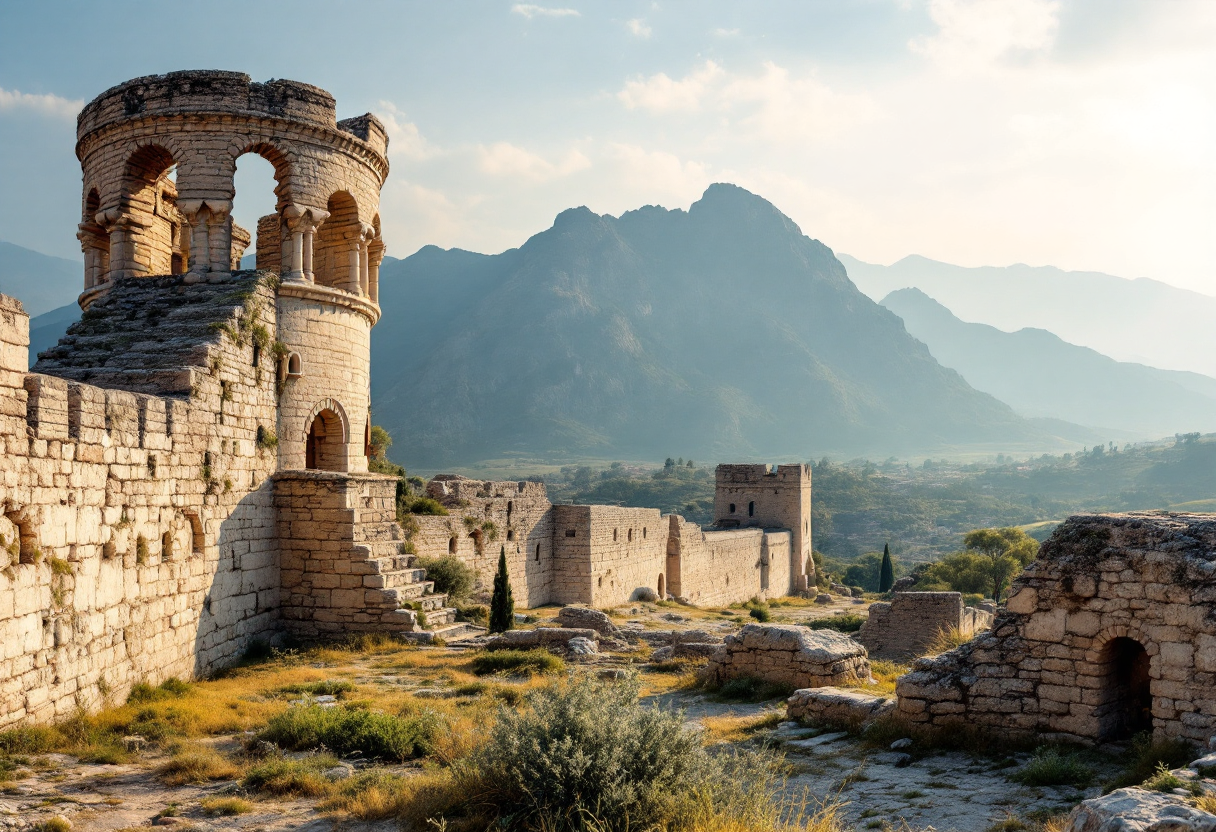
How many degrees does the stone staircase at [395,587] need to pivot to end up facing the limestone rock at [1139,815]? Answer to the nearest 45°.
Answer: approximately 45° to its right

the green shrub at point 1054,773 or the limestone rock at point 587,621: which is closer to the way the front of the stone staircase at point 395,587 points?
the green shrub

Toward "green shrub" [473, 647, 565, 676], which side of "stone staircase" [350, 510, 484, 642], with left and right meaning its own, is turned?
front

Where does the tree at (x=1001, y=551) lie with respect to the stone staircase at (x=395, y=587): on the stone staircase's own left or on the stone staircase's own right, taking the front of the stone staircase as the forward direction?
on the stone staircase's own left

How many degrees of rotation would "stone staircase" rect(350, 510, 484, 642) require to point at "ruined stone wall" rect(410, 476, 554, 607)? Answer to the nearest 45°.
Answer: approximately 135° to its left

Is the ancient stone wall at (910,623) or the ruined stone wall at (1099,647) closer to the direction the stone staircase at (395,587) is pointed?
the ruined stone wall

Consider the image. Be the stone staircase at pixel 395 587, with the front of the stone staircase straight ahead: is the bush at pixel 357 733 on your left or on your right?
on your right

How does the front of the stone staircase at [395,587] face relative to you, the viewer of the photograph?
facing the viewer and to the right of the viewer

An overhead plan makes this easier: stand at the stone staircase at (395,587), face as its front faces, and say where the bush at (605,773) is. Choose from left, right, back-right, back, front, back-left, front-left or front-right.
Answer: front-right

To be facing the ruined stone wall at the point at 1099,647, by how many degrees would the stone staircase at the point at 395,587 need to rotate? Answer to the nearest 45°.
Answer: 0° — it already faces it

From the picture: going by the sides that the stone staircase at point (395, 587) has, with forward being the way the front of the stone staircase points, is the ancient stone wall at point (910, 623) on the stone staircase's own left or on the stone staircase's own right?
on the stone staircase's own left

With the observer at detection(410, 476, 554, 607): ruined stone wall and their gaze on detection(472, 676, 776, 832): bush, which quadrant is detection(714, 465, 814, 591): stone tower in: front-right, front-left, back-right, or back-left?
back-left

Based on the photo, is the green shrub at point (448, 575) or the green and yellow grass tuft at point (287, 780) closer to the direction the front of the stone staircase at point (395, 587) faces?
the green and yellow grass tuft

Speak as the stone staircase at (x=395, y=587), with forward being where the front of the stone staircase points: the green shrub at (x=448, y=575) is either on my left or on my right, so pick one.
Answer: on my left

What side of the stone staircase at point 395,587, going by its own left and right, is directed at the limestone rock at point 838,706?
front
